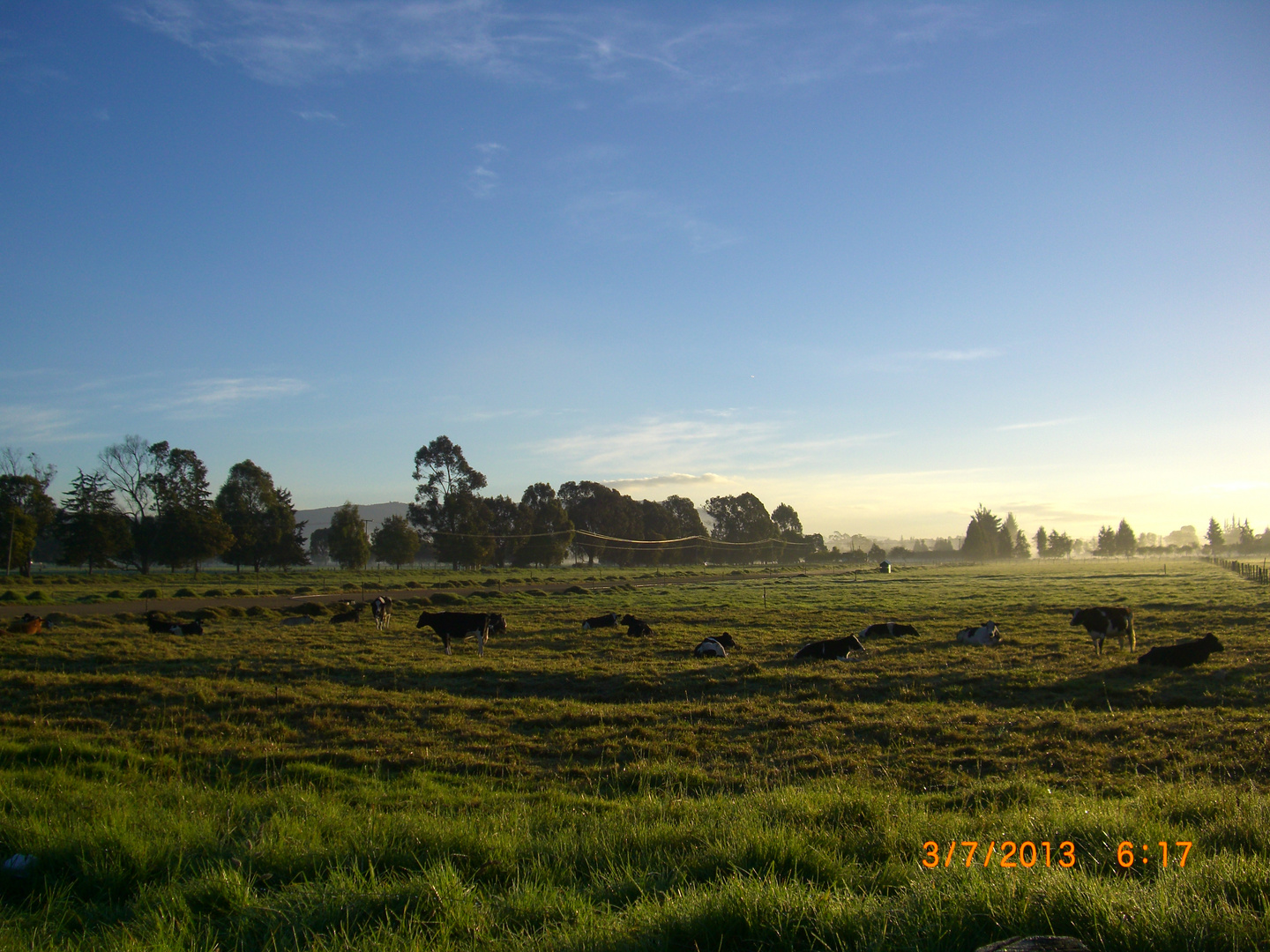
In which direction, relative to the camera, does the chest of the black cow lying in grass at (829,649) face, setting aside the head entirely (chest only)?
to the viewer's right

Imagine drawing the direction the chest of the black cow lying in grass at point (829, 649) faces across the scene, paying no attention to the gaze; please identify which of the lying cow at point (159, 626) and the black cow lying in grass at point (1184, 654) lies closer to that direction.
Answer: the black cow lying in grass

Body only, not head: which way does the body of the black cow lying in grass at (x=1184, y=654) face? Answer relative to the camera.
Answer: to the viewer's right

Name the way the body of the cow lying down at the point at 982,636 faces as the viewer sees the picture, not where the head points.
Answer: to the viewer's right

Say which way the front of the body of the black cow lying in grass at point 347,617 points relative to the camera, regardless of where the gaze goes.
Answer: to the viewer's right

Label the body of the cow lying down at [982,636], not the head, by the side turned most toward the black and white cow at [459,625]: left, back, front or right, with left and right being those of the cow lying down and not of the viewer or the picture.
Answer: back

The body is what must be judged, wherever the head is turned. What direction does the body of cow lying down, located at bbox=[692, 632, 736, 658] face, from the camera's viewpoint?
to the viewer's right

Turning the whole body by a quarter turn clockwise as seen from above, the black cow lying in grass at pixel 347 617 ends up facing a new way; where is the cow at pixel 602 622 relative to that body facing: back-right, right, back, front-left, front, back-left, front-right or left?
front-left
